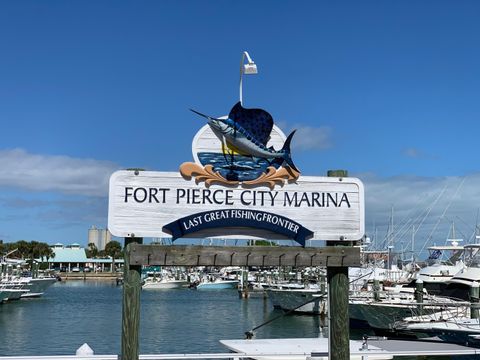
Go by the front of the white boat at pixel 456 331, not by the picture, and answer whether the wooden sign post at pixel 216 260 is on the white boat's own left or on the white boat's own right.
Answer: on the white boat's own left

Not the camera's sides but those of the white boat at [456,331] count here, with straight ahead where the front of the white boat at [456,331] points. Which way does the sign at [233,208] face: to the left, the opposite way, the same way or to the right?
to the left

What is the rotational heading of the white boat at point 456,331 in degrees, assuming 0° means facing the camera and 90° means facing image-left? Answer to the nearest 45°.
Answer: approximately 90°

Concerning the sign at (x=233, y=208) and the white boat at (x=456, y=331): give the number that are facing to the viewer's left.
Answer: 1

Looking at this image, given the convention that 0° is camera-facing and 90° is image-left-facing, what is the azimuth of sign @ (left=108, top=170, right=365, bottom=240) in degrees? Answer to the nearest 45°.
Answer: approximately 0°

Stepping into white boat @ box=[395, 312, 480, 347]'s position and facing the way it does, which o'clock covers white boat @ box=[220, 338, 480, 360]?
white boat @ box=[220, 338, 480, 360] is roughly at 10 o'clock from white boat @ box=[395, 312, 480, 347].

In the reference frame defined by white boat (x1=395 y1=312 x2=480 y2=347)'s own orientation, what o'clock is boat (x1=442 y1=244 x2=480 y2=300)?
The boat is roughly at 3 o'clock from the white boat.

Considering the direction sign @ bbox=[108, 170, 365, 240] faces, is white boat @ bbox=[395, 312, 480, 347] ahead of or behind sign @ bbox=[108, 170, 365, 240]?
behind
